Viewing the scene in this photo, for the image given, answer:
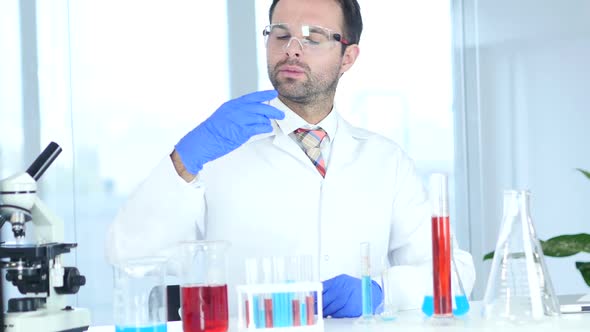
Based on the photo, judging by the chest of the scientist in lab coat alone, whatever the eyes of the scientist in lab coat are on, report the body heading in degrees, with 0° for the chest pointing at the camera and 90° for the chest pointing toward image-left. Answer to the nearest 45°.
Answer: approximately 0°

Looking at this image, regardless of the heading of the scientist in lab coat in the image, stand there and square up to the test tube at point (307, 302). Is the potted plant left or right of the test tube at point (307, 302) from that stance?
left

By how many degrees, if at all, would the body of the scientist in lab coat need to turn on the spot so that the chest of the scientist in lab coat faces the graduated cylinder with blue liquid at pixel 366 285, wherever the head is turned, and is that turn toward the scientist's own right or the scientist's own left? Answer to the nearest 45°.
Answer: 0° — they already face it

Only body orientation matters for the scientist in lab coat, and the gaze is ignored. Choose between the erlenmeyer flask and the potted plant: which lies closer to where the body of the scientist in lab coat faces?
the erlenmeyer flask

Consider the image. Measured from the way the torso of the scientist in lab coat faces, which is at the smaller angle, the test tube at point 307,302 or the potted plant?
the test tube

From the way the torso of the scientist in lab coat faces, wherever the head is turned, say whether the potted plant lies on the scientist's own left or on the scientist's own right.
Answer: on the scientist's own left

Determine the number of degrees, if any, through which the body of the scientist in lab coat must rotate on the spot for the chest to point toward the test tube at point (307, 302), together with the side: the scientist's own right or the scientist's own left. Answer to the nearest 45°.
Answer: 0° — they already face it

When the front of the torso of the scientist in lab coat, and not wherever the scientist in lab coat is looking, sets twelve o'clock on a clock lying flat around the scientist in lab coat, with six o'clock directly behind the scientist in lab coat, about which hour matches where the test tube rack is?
The test tube rack is roughly at 12 o'clock from the scientist in lab coat.

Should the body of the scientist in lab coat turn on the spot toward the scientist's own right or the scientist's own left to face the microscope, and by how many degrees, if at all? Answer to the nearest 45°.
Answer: approximately 45° to the scientist's own right
